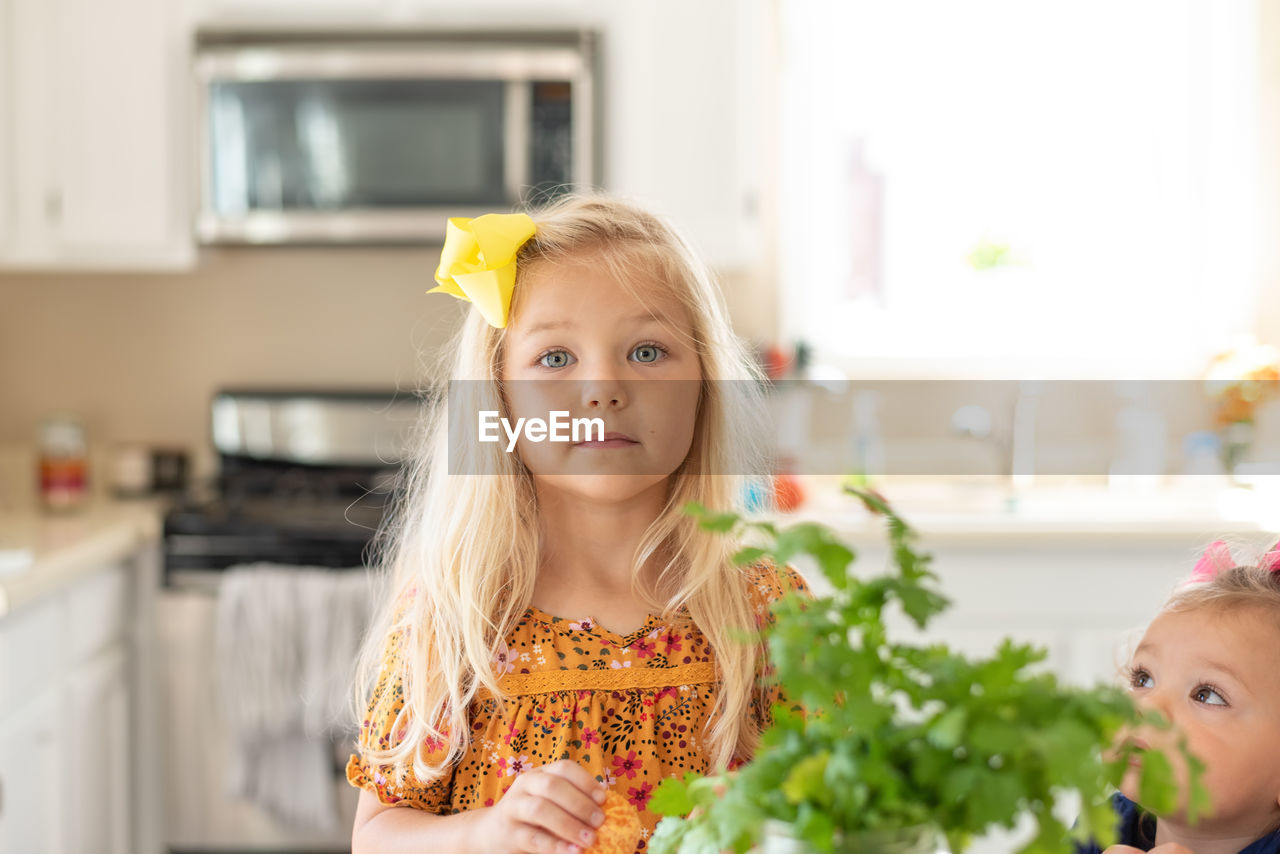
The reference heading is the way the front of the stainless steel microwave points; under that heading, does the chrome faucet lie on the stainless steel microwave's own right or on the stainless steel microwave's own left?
on the stainless steel microwave's own left

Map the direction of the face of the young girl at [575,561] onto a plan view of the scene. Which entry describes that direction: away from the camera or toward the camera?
toward the camera

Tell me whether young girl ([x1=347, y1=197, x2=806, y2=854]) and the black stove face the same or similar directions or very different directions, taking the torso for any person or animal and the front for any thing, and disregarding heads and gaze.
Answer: same or similar directions

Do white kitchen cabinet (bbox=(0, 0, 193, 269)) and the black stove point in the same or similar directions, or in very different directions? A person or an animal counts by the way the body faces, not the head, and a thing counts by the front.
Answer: same or similar directions

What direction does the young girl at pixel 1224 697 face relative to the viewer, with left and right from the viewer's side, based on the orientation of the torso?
facing the viewer and to the left of the viewer

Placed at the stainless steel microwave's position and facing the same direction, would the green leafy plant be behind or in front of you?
in front

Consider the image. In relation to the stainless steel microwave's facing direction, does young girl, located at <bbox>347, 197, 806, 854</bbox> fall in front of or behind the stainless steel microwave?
in front

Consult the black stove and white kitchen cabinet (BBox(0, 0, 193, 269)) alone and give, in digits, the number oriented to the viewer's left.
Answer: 0

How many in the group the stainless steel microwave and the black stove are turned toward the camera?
2

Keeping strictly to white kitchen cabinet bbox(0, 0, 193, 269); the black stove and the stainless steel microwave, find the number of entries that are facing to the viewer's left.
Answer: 0

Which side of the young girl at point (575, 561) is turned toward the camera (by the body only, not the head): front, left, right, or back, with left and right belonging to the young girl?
front

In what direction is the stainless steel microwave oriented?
toward the camera

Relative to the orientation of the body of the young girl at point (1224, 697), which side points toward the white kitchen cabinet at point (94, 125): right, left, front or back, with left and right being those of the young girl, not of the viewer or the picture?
right
